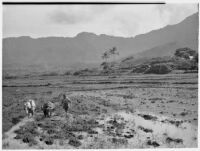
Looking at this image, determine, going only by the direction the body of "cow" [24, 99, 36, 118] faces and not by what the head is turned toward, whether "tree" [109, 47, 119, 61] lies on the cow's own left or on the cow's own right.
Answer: on the cow's own right

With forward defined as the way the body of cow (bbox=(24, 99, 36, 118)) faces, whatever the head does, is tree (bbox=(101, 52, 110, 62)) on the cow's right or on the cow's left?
on the cow's right

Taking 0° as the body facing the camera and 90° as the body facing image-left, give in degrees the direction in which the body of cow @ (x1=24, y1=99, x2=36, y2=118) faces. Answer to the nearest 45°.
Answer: approximately 180°
